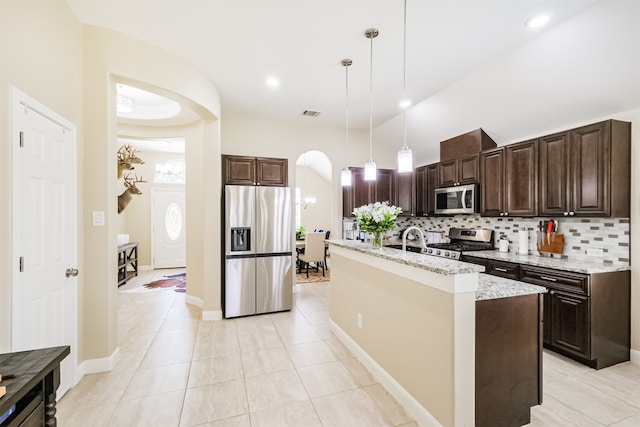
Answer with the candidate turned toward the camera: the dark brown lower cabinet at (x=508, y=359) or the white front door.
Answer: the white front door

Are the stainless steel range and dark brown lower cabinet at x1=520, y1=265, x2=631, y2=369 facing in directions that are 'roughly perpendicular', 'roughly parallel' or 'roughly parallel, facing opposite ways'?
roughly parallel

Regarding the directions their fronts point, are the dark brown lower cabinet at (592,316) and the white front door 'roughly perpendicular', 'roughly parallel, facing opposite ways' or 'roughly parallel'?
roughly perpendicular

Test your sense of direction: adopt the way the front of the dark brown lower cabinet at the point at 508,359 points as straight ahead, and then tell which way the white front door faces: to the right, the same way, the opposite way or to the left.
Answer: to the right

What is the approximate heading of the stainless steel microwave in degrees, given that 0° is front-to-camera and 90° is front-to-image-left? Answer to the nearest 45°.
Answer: approximately 45°

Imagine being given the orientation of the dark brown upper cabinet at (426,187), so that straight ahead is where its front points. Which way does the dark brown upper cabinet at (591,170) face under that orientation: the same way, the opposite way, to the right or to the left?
the same way

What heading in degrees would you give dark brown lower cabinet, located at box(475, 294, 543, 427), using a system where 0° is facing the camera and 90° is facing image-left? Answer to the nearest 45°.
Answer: approximately 225°

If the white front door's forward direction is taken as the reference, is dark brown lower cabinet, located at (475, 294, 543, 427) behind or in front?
in front

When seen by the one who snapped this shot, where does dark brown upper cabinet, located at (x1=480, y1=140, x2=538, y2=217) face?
facing the viewer and to the left of the viewer

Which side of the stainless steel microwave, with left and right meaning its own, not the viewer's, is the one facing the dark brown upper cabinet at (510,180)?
left

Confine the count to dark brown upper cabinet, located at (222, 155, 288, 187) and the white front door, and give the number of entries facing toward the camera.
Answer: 2

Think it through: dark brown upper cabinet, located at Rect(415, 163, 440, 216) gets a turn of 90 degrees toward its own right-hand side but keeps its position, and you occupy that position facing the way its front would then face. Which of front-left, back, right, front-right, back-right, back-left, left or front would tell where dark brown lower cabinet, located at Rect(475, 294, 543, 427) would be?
back-left

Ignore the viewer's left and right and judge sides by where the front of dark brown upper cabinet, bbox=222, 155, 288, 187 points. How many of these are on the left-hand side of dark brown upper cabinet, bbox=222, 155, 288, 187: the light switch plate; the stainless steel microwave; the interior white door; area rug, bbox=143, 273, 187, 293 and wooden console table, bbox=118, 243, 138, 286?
1

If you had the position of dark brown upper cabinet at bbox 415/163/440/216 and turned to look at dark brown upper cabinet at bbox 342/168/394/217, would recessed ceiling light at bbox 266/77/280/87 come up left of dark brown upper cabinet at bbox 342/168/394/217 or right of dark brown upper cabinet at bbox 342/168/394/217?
left

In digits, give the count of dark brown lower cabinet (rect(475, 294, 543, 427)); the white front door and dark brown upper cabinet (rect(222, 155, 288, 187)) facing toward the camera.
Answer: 2

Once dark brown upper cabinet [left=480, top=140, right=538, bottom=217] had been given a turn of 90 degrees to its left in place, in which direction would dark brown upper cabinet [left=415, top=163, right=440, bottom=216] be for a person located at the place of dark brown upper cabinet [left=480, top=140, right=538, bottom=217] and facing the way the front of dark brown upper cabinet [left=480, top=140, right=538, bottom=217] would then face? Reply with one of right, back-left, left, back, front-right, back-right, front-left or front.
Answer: back

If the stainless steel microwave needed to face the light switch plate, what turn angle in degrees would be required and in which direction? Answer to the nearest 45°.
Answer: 0° — it already faces it

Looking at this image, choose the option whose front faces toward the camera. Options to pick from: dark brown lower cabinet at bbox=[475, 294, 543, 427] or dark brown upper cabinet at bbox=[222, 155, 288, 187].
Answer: the dark brown upper cabinet

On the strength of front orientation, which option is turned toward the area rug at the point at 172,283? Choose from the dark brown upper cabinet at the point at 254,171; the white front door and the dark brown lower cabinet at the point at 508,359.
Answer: the white front door

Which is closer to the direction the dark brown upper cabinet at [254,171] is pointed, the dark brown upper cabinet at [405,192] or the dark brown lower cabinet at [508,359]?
the dark brown lower cabinet

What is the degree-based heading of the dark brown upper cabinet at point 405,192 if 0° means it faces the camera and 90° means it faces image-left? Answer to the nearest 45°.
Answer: approximately 45°

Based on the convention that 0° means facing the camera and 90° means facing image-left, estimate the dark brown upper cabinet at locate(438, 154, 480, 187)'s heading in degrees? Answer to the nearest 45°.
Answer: approximately 45°

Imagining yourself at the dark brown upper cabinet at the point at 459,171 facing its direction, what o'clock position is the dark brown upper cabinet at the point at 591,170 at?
the dark brown upper cabinet at the point at 591,170 is roughly at 9 o'clock from the dark brown upper cabinet at the point at 459,171.

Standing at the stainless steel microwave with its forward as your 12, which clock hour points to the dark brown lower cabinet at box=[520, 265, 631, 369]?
The dark brown lower cabinet is roughly at 9 o'clock from the stainless steel microwave.
